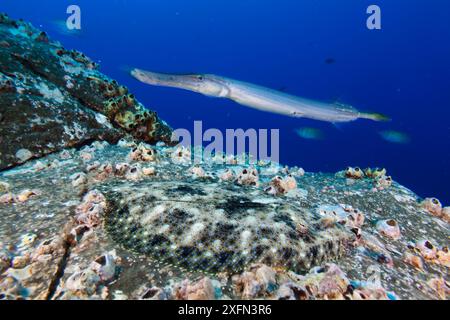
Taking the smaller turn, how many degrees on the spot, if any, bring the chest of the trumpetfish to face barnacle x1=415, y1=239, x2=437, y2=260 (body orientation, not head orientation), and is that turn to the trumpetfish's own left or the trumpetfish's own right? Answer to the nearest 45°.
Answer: approximately 135° to the trumpetfish's own left

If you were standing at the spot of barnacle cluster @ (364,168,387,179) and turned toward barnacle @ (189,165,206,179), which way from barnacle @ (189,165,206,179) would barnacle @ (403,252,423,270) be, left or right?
left

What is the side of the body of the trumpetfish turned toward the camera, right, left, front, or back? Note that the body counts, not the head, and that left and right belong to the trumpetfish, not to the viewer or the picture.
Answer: left
